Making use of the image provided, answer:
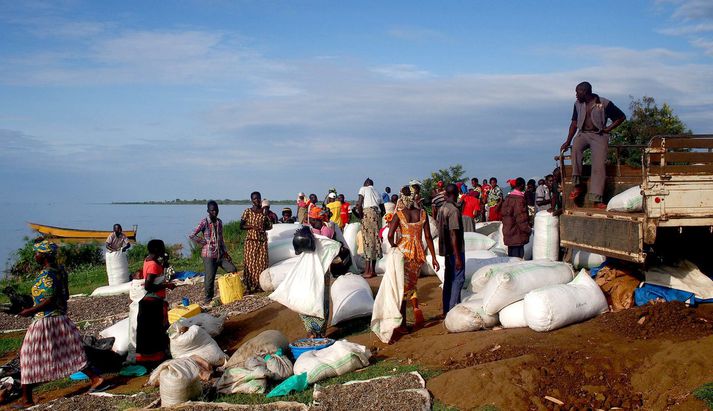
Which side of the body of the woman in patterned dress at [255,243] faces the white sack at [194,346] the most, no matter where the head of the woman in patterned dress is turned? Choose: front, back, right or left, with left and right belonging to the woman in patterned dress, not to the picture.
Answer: front

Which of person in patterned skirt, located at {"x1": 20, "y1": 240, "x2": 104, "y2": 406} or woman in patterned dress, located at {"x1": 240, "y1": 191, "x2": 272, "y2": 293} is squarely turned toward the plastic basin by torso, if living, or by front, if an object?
woman in patterned dress, located at {"x1": 240, "y1": 191, "x2": 272, "y2": 293}

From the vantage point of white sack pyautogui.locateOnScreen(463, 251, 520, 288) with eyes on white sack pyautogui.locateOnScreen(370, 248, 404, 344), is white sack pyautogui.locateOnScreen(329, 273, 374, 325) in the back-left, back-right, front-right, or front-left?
front-right

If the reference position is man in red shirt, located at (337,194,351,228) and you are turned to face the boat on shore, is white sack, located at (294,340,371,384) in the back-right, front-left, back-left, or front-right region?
back-left

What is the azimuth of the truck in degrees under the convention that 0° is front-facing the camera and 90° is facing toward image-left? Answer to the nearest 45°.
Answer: approximately 225°

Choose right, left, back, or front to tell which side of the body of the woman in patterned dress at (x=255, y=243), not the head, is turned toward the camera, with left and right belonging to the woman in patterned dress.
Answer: front

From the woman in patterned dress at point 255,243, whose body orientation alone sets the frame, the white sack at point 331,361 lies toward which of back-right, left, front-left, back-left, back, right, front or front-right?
front
